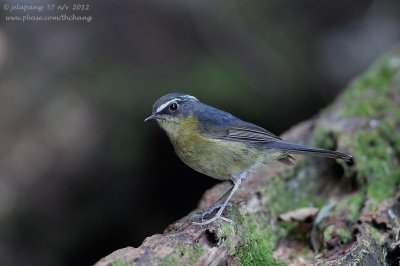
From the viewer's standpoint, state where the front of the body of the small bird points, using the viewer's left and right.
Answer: facing to the left of the viewer

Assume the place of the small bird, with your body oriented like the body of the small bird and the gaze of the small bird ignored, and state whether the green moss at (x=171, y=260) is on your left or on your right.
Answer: on your left
